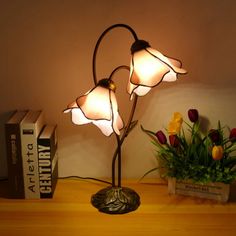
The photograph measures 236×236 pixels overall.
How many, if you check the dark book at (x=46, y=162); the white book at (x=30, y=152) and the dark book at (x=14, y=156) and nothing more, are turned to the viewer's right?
3
